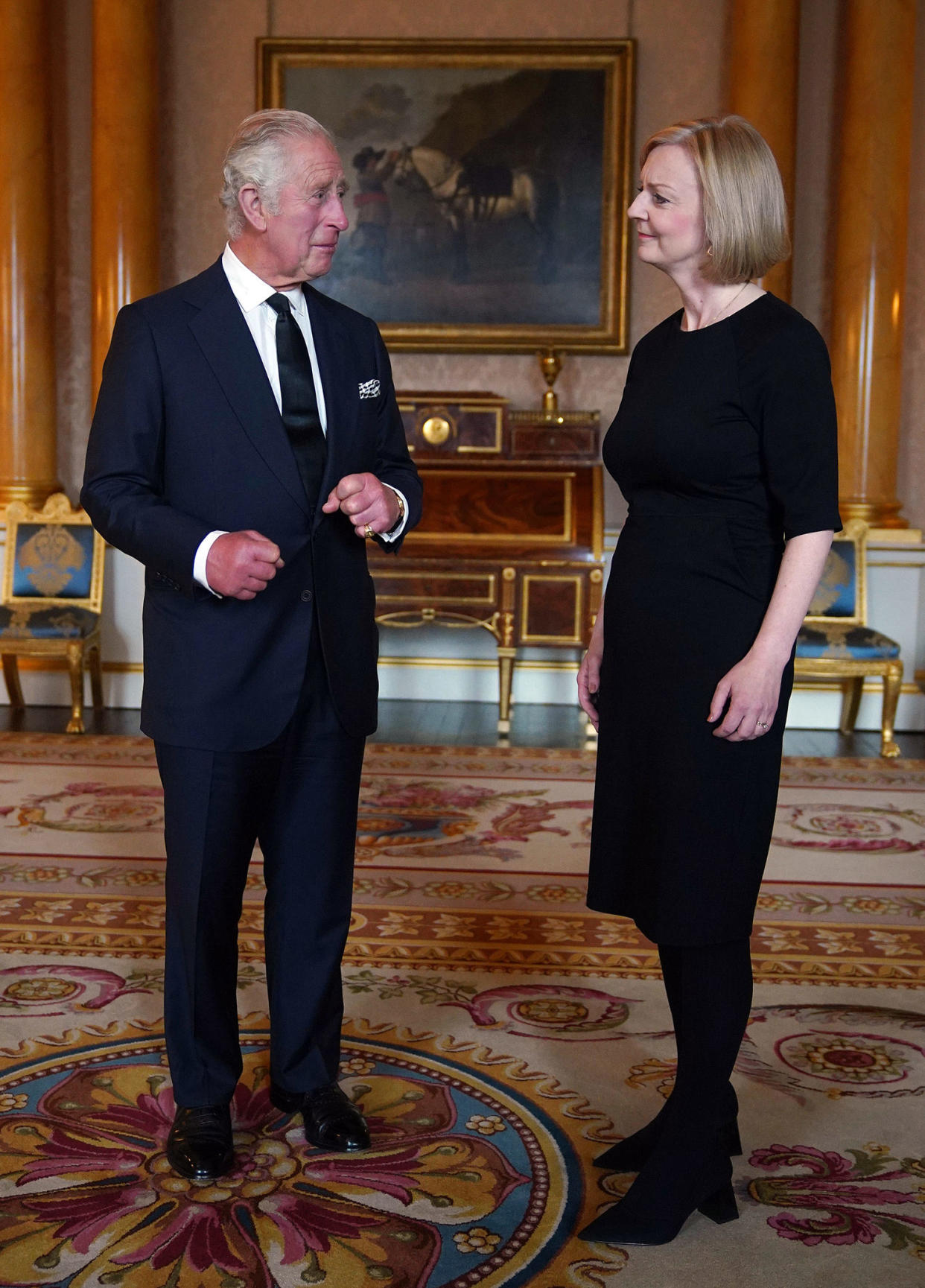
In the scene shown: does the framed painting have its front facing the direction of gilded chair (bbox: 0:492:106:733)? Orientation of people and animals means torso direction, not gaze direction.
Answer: no

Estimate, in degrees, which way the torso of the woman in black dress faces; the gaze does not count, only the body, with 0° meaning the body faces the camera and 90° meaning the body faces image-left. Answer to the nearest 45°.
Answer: approximately 45°

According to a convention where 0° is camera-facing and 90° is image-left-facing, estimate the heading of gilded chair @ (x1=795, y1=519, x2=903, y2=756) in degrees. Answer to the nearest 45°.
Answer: approximately 315°

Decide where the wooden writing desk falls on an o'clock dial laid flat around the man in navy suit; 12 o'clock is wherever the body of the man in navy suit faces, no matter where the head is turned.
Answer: The wooden writing desk is roughly at 8 o'clock from the man in navy suit.

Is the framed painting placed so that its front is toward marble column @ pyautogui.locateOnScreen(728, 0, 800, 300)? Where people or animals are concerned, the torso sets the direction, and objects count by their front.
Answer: no

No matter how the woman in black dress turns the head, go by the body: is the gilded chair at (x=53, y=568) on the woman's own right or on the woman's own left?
on the woman's own right

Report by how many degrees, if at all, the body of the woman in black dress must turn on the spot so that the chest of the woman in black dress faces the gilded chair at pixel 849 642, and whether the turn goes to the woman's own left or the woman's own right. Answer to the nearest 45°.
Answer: approximately 135° to the woman's own right

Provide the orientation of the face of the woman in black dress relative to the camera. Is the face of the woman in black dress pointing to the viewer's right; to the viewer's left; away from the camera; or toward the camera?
to the viewer's left

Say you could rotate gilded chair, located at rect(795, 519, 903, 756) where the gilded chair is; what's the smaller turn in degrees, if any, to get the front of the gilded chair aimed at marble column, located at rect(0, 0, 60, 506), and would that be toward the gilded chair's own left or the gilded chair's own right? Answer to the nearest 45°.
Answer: approximately 135° to the gilded chair's own right

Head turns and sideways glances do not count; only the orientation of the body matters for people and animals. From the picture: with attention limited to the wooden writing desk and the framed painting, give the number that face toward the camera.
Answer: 2

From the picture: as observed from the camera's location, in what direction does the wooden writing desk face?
facing the viewer

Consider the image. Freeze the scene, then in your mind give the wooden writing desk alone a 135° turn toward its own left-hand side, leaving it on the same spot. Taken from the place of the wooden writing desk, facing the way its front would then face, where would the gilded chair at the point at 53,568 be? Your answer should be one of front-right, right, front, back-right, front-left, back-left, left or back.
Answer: back-left

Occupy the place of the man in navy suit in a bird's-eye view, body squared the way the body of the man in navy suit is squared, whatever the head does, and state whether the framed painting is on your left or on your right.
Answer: on your left

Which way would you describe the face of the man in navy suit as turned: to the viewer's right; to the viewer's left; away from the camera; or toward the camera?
to the viewer's right

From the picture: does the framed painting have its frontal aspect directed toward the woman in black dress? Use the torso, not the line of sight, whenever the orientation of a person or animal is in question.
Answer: yes

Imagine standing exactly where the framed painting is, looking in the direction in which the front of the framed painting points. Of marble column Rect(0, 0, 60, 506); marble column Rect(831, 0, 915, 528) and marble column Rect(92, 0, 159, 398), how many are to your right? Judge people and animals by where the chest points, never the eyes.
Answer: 2

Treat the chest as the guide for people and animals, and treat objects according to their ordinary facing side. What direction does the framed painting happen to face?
toward the camera

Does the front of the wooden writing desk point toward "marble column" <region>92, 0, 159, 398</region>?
no
